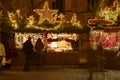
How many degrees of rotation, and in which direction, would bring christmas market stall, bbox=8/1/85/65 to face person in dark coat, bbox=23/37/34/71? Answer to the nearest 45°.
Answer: approximately 45° to its right

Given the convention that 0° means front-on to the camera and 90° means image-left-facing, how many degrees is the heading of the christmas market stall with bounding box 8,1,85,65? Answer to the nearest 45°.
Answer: approximately 0°

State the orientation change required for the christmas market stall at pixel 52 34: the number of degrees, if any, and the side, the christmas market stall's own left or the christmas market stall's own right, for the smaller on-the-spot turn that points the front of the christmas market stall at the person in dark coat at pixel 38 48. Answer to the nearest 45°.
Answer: approximately 45° to the christmas market stall's own right
